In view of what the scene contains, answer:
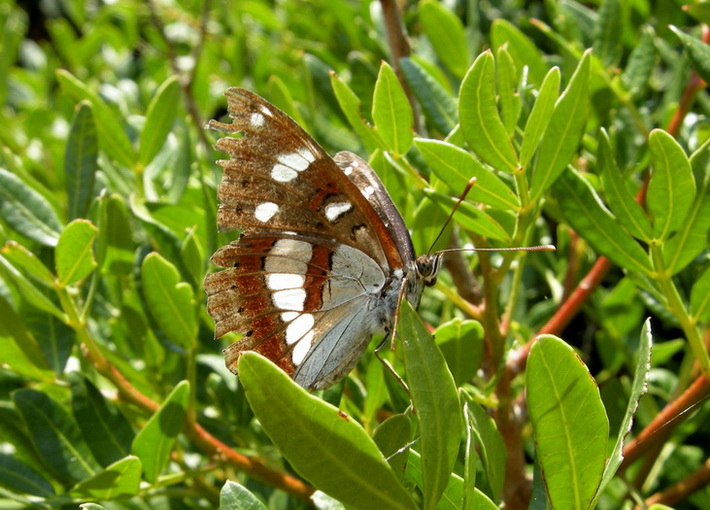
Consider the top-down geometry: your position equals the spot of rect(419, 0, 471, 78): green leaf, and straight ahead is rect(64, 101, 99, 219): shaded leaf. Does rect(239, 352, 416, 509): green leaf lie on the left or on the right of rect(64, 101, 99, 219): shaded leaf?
left

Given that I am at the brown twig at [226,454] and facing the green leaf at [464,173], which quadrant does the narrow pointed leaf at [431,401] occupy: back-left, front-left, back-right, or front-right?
front-right

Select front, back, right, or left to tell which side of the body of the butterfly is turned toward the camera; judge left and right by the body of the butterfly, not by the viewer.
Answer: right

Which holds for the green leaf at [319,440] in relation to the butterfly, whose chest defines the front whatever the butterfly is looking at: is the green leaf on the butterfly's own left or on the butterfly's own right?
on the butterfly's own right
